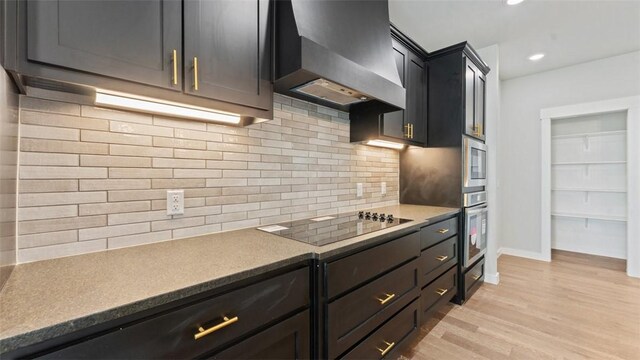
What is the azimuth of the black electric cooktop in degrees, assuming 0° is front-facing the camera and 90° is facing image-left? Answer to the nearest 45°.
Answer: approximately 315°

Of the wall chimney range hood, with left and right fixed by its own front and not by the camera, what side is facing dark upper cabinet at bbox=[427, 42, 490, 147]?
left

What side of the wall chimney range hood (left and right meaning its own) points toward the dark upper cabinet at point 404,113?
left

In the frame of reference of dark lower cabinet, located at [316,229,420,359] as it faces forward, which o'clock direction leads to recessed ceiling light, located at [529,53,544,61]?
The recessed ceiling light is roughly at 9 o'clock from the dark lower cabinet.

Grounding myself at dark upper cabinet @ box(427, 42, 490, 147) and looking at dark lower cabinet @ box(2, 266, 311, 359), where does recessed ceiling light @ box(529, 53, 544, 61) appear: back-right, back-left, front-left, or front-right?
back-left

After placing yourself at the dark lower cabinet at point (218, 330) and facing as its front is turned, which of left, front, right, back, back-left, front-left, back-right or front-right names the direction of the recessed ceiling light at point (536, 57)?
front-left

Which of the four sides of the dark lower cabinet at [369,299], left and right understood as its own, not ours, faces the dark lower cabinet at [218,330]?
right

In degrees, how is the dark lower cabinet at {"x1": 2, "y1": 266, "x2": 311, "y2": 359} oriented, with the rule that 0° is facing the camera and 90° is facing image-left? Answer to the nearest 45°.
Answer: approximately 315°

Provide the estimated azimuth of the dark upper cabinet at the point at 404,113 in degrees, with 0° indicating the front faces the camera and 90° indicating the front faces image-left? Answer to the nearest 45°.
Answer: approximately 315°

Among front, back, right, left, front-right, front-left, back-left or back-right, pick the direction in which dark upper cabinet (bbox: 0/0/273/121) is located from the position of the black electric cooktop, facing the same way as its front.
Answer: right
